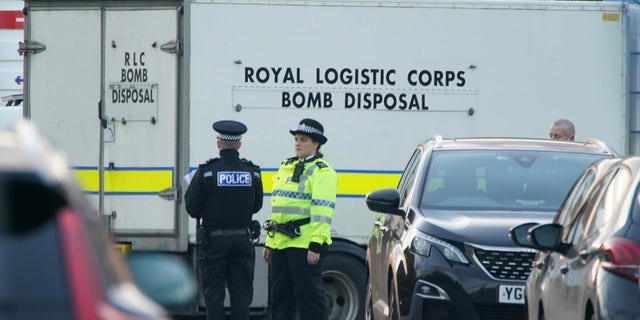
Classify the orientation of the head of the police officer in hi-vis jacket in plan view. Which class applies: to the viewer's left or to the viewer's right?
to the viewer's left

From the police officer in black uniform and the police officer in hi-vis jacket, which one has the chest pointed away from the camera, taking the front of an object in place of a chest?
the police officer in black uniform

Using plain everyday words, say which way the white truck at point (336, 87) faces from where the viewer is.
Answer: facing away from the viewer and to the right of the viewer

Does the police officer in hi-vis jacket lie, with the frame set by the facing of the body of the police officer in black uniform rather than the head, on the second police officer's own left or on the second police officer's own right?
on the second police officer's own right

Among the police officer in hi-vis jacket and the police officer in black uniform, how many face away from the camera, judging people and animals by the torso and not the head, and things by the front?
1

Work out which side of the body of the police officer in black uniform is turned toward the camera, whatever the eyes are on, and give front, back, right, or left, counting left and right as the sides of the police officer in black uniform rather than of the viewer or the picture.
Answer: back

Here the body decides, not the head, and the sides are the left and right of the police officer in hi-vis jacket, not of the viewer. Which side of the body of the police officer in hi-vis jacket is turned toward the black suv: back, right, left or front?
left
